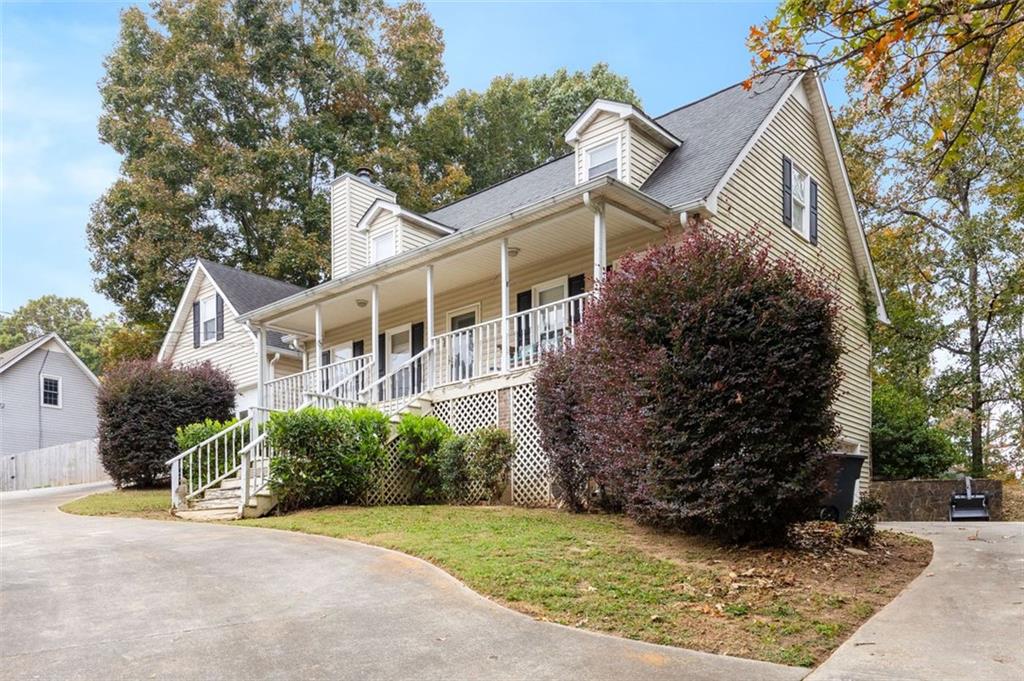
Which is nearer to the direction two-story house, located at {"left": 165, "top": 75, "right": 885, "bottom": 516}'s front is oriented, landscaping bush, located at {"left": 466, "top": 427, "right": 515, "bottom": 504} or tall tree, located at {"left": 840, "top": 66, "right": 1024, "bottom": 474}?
the landscaping bush

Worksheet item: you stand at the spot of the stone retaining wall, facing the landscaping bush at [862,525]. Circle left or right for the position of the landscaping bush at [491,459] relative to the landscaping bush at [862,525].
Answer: right

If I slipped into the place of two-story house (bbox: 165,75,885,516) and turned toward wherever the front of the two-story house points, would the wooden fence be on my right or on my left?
on my right

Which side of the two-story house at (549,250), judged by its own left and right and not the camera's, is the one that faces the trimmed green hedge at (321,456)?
front

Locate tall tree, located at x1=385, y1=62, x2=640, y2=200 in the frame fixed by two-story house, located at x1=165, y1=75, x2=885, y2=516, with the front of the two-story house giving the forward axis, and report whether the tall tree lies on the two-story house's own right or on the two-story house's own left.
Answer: on the two-story house's own right

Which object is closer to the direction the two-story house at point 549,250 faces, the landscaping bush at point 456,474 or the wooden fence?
the landscaping bush

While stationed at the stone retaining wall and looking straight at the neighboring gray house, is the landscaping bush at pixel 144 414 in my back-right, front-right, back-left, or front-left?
front-left

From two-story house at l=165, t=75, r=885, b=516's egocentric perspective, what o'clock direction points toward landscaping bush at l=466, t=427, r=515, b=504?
The landscaping bush is roughly at 11 o'clock from the two-story house.

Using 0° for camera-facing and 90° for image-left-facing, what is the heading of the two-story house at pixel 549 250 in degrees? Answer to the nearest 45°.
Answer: approximately 45°
